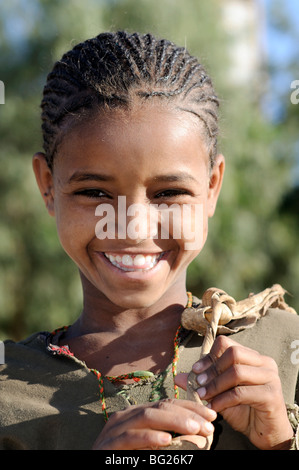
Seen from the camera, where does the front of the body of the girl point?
toward the camera
